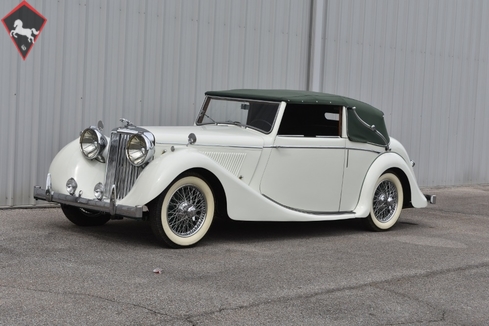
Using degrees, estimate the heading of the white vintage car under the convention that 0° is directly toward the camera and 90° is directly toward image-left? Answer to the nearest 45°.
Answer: approximately 45°
